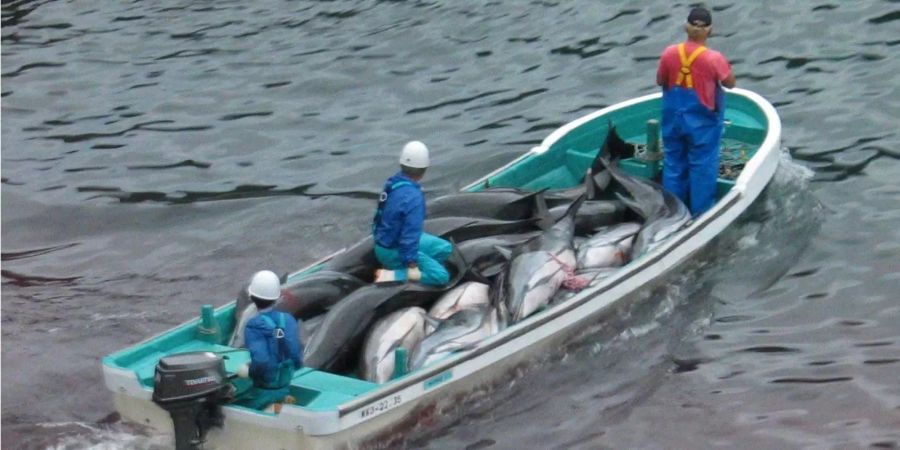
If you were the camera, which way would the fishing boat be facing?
facing away from the viewer and to the right of the viewer

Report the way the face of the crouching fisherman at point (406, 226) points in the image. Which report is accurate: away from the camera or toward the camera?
away from the camera
